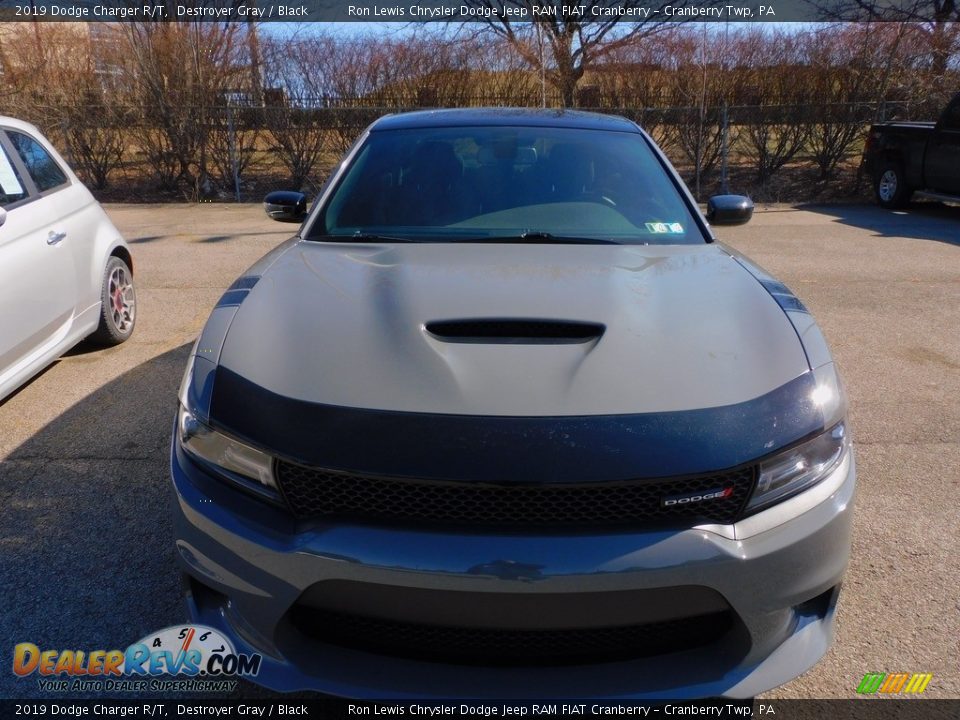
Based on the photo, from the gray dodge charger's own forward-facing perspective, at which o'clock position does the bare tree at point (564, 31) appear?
The bare tree is roughly at 6 o'clock from the gray dodge charger.

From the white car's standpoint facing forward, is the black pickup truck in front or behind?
behind

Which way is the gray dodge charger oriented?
toward the camera

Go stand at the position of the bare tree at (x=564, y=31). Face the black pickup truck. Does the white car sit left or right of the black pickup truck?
right

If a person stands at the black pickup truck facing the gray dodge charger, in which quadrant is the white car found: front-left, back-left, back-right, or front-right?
front-right

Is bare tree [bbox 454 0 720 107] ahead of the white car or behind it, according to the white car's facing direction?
behind

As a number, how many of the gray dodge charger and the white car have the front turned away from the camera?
0

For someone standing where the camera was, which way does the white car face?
facing the viewer and to the left of the viewer

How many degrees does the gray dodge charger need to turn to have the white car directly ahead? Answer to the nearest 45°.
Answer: approximately 135° to its right

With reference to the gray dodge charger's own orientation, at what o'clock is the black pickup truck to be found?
The black pickup truck is roughly at 7 o'clock from the gray dodge charger.
